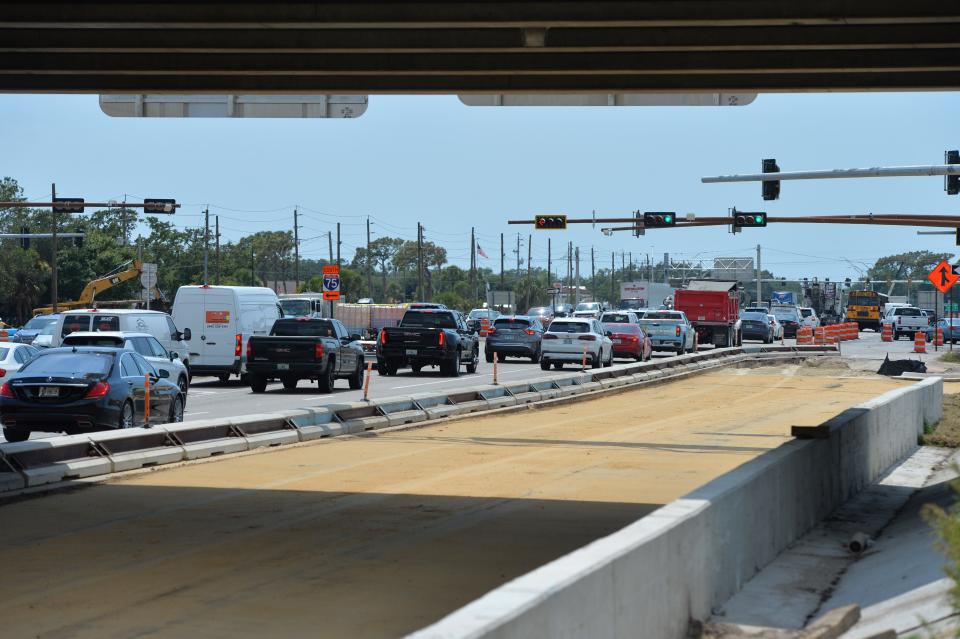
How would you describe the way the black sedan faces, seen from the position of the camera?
facing away from the viewer and to the right of the viewer

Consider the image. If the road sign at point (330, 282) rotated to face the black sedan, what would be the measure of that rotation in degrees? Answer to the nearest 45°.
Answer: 0° — it already faces it

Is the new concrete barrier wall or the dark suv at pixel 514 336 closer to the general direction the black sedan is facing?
the dark suv

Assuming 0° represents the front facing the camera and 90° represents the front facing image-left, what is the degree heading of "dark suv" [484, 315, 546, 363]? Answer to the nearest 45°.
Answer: approximately 225°

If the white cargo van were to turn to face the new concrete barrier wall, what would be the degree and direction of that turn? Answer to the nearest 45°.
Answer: approximately 135° to its right

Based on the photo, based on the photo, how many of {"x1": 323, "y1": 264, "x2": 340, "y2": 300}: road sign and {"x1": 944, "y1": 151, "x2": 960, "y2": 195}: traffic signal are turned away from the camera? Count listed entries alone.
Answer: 1

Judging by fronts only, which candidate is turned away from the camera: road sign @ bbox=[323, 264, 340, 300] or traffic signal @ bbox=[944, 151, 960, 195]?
the traffic signal

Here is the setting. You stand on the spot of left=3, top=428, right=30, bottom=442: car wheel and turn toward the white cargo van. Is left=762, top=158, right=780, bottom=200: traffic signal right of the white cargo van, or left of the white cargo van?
right

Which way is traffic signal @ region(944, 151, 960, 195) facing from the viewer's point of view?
away from the camera

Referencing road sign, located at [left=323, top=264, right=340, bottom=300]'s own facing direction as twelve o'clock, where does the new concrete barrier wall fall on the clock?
The new concrete barrier wall is roughly at 12 o'clock from the road sign.

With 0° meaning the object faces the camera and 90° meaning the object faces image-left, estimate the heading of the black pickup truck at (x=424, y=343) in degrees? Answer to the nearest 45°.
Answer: approximately 225°

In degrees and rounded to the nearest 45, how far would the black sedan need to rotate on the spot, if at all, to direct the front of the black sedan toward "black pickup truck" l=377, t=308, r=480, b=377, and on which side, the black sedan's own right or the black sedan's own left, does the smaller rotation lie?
0° — it already faces it

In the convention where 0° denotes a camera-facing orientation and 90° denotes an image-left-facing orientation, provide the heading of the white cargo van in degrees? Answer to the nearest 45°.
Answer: approximately 225°
